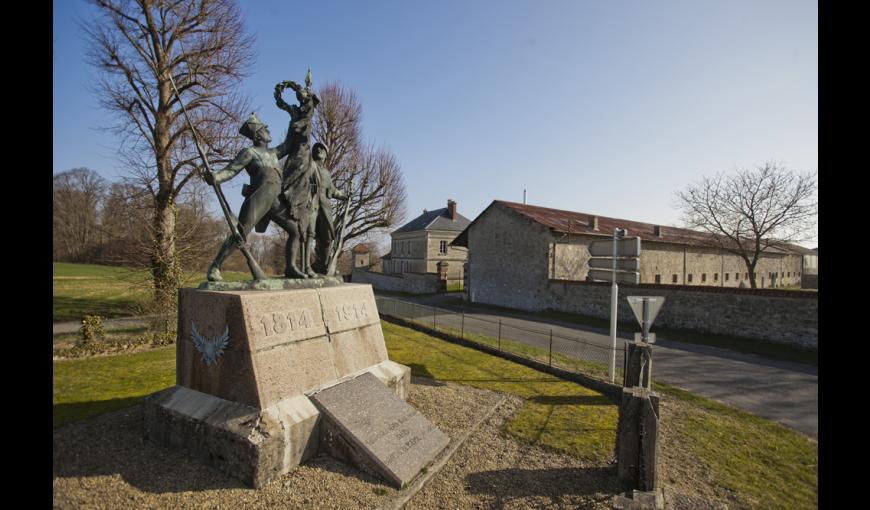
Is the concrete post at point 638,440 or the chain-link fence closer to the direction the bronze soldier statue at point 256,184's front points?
the concrete post

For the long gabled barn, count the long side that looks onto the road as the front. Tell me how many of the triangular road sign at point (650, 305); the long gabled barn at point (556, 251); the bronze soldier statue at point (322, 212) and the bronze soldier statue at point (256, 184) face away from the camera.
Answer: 1

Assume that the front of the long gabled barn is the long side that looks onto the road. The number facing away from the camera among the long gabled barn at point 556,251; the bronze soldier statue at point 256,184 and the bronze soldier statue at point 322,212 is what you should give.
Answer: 0

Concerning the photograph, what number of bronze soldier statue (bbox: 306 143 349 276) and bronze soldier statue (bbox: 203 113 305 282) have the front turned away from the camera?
0

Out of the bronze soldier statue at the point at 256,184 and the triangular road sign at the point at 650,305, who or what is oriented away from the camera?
the triangular road sign

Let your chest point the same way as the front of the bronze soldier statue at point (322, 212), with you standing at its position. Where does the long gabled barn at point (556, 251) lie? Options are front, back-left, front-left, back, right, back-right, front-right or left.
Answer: left

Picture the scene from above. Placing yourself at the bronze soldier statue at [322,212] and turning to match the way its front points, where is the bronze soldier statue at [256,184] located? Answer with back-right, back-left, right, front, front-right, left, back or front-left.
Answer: right

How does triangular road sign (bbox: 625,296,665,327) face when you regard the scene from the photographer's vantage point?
facing away from the viewer

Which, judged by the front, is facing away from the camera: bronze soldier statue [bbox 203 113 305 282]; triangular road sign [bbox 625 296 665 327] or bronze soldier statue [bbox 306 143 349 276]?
the triangular road sign

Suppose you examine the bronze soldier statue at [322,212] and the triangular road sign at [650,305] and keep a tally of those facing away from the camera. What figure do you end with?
1

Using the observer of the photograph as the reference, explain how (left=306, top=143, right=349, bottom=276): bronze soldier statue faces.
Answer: facing the viewer and to the right of the viewer
